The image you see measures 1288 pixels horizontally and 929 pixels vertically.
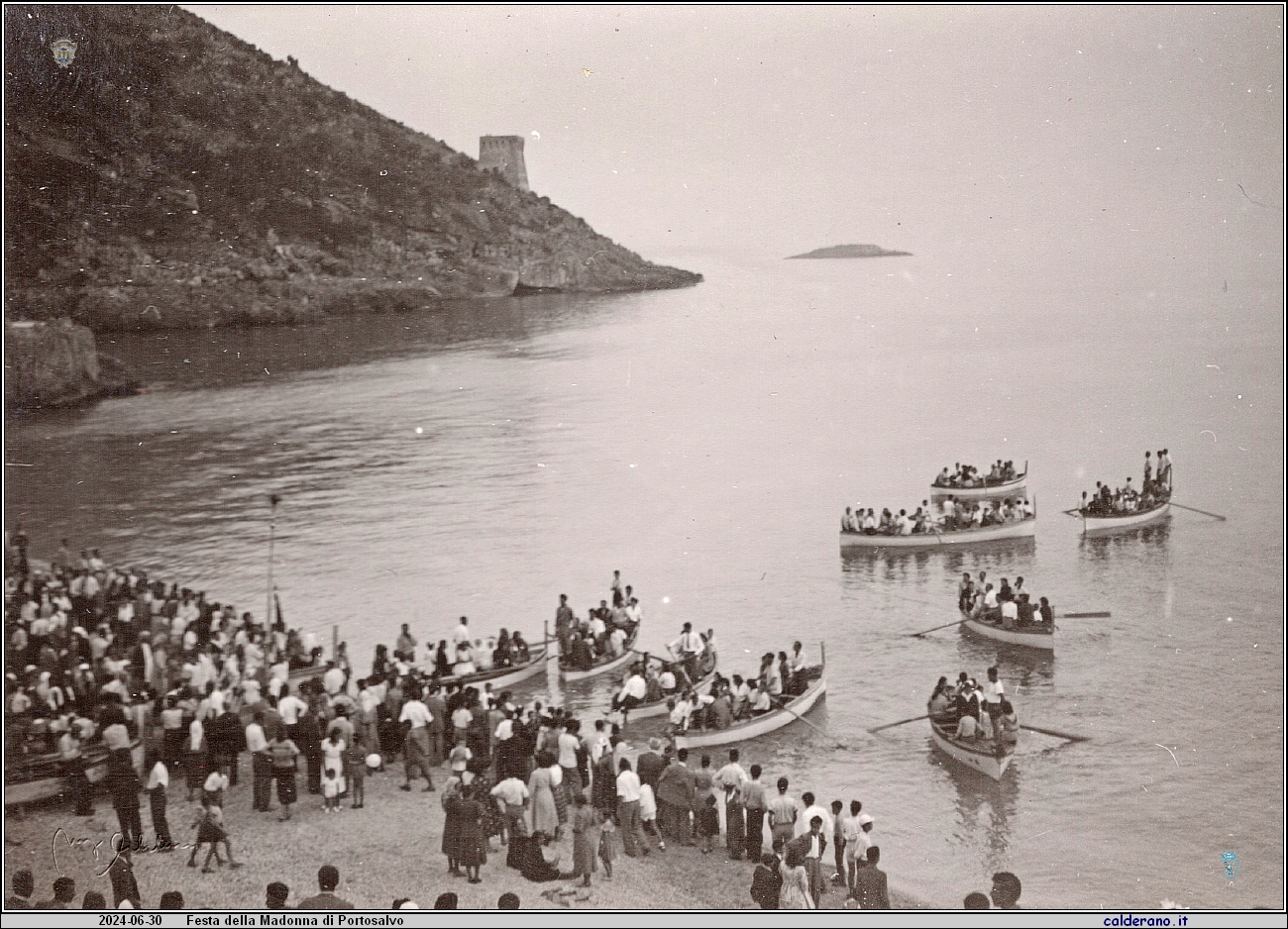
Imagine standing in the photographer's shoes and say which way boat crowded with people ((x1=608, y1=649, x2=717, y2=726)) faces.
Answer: facing away from the viewer and to the right of the viewer

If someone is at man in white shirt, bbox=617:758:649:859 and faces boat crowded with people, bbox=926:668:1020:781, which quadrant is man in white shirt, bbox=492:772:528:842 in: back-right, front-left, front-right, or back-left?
back-left

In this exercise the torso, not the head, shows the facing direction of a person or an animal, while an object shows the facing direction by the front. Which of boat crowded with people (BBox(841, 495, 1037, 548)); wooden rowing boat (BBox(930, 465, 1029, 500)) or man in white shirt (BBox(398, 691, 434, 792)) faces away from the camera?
the man in white shirt

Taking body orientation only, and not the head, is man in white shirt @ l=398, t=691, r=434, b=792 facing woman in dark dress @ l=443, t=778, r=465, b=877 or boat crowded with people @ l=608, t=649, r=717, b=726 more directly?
the boat crowded with people

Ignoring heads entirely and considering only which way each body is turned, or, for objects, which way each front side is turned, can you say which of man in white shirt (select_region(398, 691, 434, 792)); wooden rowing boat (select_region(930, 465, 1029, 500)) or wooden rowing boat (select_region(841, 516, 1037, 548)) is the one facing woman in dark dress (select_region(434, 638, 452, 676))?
the man in white shirt
